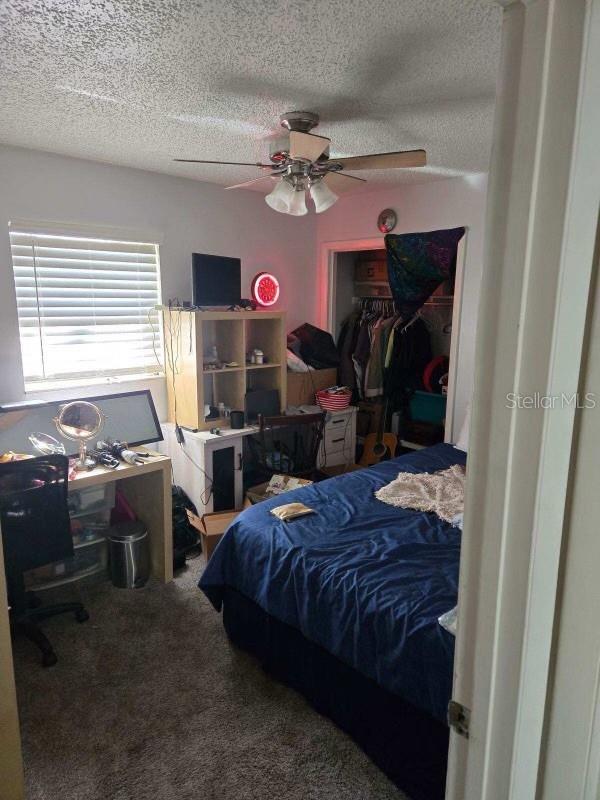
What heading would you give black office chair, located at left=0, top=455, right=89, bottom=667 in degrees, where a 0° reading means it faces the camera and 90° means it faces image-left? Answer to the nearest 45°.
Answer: approximately 135°

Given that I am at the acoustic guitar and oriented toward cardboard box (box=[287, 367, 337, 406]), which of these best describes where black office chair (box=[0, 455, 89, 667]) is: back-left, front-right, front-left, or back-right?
front-left

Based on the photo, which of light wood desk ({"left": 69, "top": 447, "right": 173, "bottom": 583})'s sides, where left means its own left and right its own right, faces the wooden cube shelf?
left

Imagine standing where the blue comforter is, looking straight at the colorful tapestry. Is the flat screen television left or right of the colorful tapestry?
left

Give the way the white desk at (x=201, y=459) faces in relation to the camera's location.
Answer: facing the viewer and to the right of the viewer

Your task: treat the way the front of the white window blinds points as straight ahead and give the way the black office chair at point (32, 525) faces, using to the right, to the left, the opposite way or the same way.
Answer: the opposite way

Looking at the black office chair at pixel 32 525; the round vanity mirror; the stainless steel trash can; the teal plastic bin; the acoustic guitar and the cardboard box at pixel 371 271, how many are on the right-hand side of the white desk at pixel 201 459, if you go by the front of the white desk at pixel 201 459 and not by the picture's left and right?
3

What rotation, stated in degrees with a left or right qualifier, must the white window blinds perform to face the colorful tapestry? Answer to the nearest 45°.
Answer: approximately 45° to its left

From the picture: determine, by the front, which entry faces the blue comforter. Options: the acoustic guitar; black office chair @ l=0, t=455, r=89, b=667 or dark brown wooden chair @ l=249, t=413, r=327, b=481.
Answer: the acoustic guitar

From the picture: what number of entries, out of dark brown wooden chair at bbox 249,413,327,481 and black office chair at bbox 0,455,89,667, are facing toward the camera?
0

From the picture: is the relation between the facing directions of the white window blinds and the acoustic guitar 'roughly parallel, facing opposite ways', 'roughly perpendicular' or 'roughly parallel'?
roughly perpendicular

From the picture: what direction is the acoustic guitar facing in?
toward the camera

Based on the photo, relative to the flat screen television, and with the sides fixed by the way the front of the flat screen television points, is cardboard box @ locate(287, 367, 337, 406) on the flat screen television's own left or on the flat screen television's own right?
on the flat screen television's own left

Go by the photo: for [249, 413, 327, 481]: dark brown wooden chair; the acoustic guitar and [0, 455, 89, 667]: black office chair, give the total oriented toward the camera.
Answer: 1

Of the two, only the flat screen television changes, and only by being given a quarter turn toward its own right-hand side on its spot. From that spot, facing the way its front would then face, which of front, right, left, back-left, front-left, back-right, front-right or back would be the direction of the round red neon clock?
back
